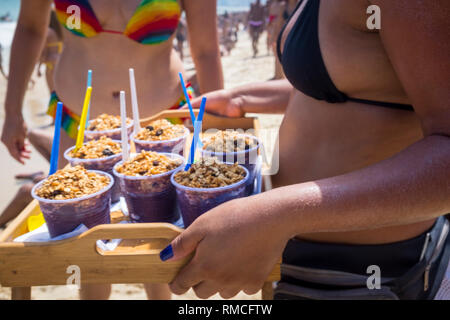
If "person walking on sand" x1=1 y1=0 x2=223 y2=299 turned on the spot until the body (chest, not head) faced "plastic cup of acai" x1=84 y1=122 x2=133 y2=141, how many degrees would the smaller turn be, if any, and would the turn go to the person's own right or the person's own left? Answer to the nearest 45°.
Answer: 0° — they already face it

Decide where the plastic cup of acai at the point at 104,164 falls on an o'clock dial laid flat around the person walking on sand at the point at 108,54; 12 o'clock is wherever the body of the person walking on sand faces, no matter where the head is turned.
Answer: The plastic cup of acai is roughly at 12 o'clock from the person walking on sand.

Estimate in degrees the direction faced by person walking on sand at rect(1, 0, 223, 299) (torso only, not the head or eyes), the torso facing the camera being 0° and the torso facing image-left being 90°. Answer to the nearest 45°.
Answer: approximately 0°

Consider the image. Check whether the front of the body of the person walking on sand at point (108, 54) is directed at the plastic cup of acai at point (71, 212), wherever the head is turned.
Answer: yes

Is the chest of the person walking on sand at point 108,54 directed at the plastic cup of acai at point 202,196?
yes

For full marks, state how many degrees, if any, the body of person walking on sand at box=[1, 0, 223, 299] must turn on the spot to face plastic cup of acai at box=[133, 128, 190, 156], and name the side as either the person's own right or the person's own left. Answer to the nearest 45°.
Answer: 0° — they already face it

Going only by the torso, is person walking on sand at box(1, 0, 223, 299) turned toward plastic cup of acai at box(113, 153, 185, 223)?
yes
